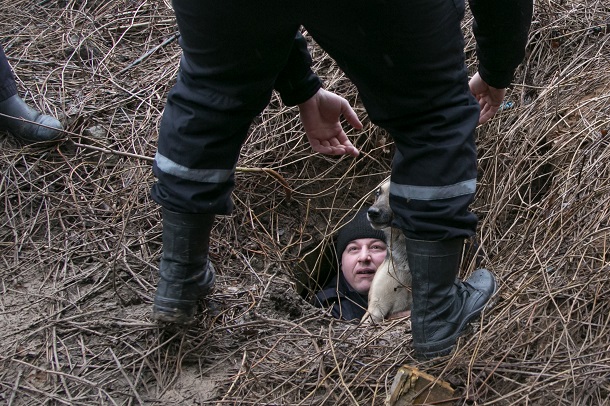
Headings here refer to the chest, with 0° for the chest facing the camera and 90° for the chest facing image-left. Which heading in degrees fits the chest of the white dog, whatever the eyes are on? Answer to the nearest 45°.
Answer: approximately 45°
